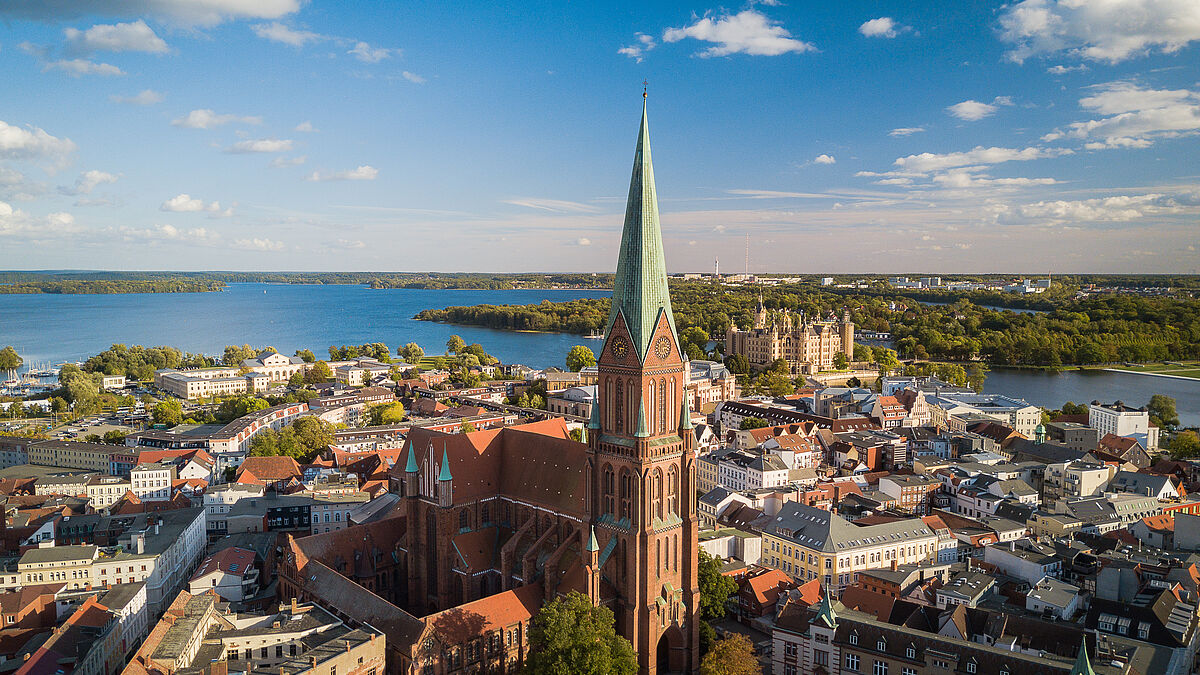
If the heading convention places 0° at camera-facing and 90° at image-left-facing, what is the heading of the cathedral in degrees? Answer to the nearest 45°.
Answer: approximately 315°

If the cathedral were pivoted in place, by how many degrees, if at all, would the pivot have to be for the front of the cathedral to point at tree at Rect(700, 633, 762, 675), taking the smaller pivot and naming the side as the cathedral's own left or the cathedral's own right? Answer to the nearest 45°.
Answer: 0° — it already faces it

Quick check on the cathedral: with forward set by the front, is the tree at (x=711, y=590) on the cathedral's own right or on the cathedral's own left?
on the cathedral's own left
